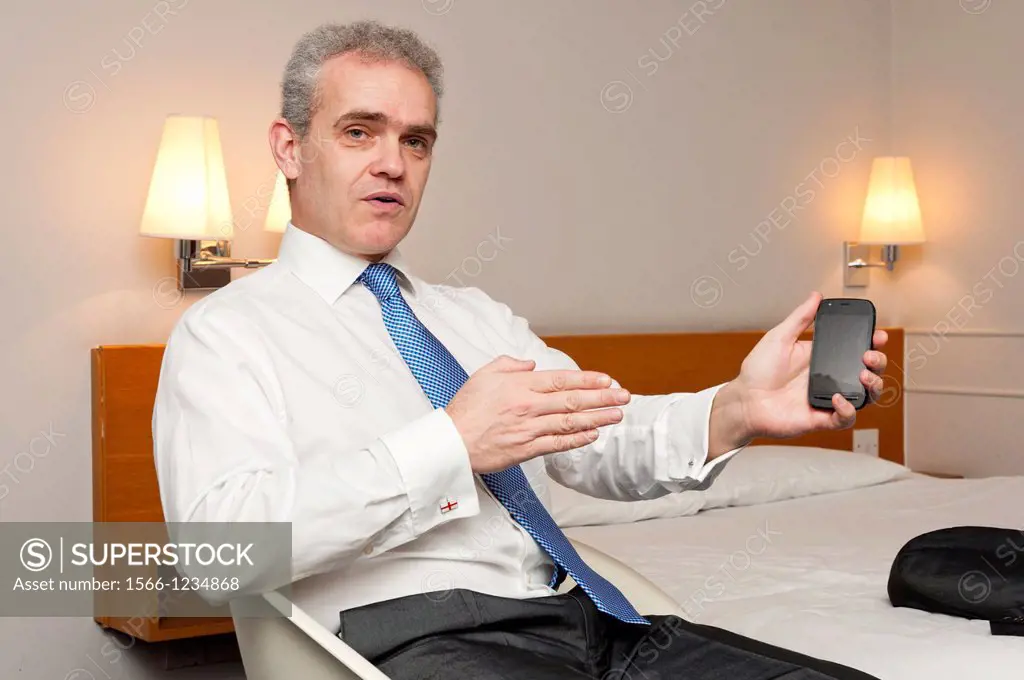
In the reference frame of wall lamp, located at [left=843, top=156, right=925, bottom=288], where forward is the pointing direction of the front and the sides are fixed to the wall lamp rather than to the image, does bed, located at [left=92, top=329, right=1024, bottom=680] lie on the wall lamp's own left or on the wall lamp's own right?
on the wall lamp's own right

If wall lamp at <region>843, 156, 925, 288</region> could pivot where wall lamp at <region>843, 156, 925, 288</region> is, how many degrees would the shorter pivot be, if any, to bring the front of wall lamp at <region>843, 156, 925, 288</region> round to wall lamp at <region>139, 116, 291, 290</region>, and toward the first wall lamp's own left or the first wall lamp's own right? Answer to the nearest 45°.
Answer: approximately 90° to the first wall lamp's own right

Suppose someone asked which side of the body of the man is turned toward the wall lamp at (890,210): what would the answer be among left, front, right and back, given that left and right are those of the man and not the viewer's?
left

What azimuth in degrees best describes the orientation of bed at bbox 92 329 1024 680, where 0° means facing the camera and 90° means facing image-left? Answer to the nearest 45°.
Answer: approximately 315°

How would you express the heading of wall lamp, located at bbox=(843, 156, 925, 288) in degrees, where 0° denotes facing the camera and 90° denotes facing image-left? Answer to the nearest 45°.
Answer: approximately 315°

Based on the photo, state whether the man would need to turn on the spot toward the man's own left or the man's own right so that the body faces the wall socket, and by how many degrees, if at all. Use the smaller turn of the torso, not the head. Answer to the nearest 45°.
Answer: approximately 90° to the man's own left

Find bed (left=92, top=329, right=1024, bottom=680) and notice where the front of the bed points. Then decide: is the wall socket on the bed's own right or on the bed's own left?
on the bed's own left

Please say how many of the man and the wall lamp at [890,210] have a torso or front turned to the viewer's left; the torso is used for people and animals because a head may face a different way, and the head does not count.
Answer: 0

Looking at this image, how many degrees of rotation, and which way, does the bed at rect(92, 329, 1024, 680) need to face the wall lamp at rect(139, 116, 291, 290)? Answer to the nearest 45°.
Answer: approximately 135° to its right

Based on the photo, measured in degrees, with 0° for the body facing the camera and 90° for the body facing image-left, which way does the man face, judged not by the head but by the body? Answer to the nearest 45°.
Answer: approximately 315°

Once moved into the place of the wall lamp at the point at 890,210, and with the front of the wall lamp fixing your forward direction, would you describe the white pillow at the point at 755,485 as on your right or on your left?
on your right

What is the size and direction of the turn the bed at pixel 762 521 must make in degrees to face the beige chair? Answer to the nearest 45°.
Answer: approximately 90° to its right
